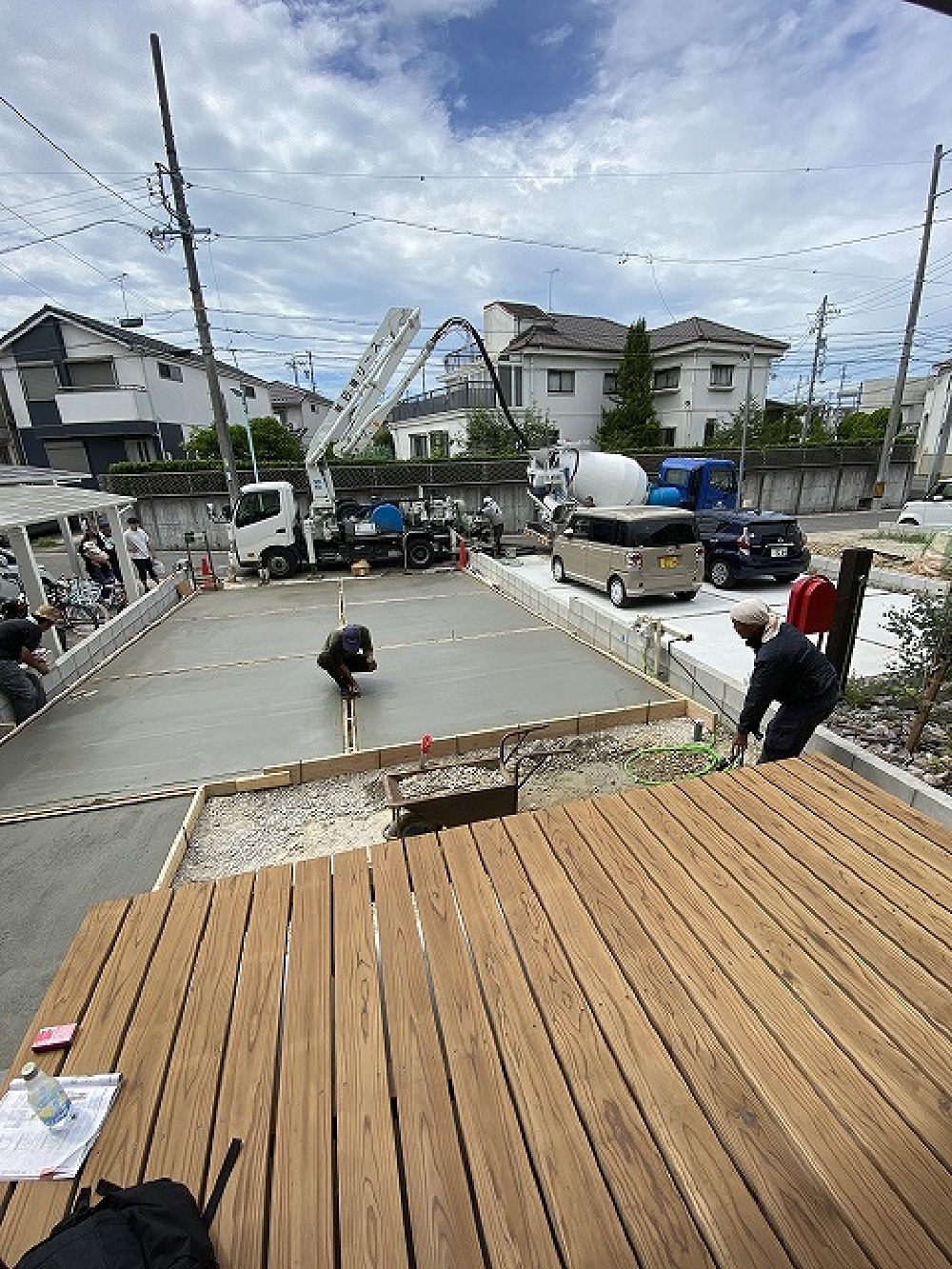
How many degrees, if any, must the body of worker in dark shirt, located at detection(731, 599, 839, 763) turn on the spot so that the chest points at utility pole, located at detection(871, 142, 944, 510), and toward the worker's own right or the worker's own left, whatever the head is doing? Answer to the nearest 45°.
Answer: approximately 90° to the worker's own right

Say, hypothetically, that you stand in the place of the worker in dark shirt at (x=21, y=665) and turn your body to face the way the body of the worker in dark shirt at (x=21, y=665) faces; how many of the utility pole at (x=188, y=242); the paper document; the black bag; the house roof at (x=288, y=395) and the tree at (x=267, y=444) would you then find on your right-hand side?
2

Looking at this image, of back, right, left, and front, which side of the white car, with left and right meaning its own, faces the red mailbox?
left

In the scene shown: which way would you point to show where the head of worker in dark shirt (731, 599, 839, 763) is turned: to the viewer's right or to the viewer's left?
to the viewer's left

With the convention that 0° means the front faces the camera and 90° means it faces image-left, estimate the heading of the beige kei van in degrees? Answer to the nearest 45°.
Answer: approximately 135°

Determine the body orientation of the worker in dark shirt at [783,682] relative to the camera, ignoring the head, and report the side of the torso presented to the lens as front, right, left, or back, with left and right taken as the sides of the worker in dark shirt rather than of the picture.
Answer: left

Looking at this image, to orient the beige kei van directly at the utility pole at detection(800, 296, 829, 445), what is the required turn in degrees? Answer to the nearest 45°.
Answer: approximately 45° to its right

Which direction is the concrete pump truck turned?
to the viewer's left

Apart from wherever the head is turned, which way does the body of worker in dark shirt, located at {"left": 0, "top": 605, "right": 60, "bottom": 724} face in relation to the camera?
to the viewer's right

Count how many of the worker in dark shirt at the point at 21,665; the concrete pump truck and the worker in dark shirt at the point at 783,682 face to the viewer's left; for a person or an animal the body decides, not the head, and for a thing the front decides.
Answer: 2

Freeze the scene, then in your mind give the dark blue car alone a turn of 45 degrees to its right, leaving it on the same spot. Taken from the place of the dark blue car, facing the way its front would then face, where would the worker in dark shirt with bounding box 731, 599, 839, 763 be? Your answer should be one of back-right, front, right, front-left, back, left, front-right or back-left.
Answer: back

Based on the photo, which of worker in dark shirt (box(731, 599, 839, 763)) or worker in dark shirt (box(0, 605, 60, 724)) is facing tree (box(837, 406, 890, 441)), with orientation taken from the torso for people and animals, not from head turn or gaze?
worker in dark shirt (box(0, 605, 60, 724))

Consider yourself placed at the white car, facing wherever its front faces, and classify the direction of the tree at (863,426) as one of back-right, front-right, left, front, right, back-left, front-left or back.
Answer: right

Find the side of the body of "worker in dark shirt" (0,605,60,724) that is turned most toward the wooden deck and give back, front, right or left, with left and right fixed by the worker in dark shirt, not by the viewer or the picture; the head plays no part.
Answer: right
